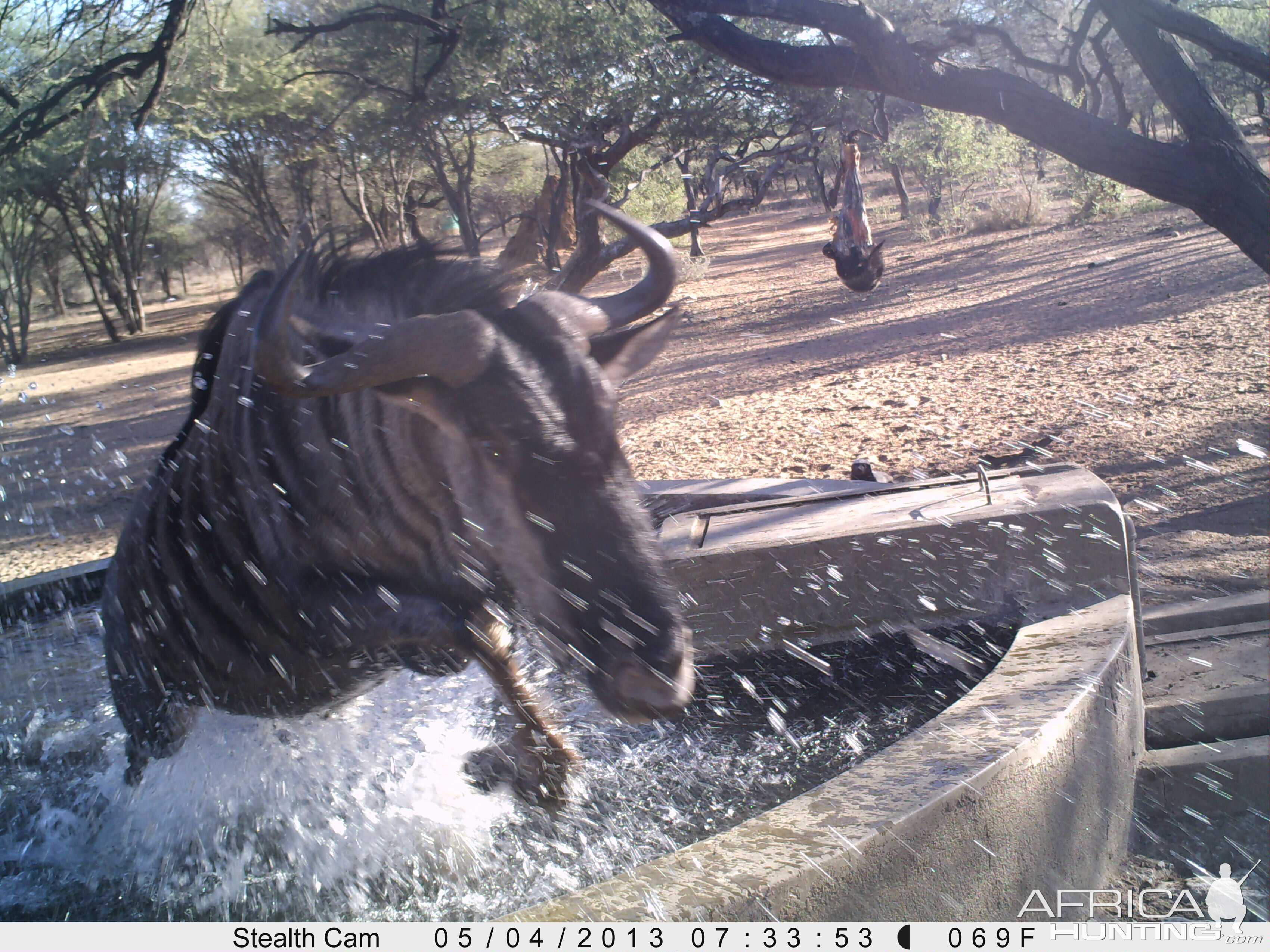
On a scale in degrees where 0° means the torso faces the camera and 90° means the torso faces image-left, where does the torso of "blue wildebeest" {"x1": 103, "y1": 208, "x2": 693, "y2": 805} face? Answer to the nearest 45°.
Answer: approximately 315°

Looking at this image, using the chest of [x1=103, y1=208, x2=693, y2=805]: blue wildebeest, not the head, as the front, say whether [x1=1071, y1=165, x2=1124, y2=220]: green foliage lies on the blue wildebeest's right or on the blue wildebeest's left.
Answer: on the blue wildebeest's left

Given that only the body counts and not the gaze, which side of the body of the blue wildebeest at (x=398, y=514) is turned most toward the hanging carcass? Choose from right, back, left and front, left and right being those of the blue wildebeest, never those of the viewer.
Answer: left

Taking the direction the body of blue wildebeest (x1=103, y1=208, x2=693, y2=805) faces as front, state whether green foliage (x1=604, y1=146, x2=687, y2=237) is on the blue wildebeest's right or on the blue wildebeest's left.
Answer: on the blue wildebeest's left

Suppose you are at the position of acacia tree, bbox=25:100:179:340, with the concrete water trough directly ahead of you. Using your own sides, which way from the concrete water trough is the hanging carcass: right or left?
left

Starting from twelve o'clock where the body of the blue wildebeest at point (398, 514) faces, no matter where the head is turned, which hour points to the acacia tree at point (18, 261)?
The acacia tree is roughly at 7 o'clock from the blue wildebeest.

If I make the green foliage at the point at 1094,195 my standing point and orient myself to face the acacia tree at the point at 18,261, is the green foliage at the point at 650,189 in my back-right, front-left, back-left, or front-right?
front-right

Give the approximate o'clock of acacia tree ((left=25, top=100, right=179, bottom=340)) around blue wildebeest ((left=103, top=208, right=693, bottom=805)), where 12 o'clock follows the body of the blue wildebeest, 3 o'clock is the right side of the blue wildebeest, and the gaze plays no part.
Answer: The acacia tree is roughly at 7 o'clock from the blue wildebeest.

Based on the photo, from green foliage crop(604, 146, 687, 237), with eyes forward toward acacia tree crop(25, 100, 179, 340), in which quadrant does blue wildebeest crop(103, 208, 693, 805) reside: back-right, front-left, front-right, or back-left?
front-left

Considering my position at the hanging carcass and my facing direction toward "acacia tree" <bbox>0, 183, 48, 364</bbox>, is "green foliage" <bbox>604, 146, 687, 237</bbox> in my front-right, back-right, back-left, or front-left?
front-right
